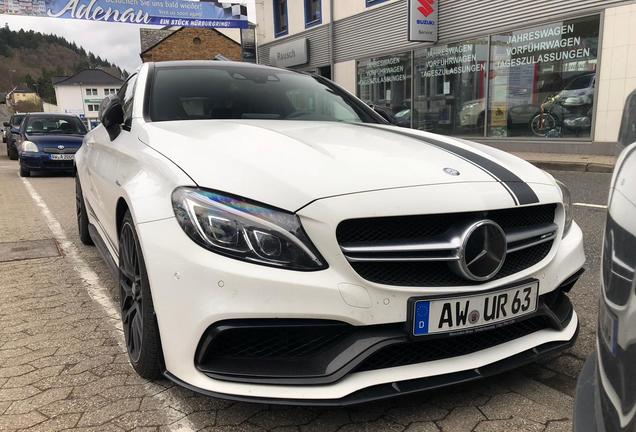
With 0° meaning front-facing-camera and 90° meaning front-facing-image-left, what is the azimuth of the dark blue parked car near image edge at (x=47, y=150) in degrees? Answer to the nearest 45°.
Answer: approximately 0°

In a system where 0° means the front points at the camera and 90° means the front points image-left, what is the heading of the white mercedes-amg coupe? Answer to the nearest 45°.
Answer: approximately 315°

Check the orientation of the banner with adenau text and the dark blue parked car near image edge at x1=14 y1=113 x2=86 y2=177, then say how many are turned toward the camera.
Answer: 2

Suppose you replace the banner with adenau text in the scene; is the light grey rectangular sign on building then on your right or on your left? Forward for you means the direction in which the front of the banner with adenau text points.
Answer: on your left

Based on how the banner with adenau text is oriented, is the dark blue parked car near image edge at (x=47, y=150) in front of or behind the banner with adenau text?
in front

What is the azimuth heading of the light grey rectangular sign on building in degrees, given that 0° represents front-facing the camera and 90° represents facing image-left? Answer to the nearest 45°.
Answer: approximately 45°

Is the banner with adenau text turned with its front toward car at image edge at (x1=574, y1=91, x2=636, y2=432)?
yes

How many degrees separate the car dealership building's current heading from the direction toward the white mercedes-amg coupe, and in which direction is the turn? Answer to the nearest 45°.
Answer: approximately 45° to its left

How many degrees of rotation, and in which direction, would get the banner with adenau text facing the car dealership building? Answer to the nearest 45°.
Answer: approximately 45° to its left

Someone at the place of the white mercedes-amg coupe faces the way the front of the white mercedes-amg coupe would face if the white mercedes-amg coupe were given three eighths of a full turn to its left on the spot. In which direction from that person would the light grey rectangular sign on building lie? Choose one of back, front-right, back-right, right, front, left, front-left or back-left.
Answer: front

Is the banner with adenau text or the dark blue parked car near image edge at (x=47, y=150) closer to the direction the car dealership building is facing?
the dark blue parked car near image edge

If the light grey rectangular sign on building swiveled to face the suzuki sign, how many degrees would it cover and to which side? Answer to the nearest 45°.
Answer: approximately 90° to its left
